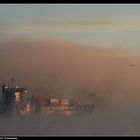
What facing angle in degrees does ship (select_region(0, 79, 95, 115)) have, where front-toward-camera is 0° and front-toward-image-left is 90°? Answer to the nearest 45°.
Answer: approximately 270°
